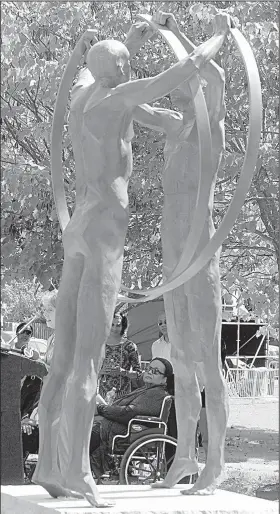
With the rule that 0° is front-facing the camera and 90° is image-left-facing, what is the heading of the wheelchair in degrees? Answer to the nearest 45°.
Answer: approximately 90°

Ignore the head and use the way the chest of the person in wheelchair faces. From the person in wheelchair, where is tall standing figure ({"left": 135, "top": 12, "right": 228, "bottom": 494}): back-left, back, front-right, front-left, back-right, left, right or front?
left

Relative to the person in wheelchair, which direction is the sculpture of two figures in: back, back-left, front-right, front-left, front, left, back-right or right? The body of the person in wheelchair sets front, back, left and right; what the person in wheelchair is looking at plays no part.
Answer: left

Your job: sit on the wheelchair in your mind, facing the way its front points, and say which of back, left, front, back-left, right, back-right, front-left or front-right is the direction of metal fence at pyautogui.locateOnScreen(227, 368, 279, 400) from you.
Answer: right

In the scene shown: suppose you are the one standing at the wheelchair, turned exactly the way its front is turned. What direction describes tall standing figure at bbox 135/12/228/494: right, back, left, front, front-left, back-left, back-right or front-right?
left

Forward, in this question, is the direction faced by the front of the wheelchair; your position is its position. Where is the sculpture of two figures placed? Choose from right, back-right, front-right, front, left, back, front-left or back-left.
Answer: left

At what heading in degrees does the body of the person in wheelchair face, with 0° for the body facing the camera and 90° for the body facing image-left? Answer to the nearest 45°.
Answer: approximately 90°

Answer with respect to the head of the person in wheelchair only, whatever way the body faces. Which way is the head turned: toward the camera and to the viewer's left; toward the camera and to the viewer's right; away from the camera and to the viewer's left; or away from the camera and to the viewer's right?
toward the camera and to the viewer's left
